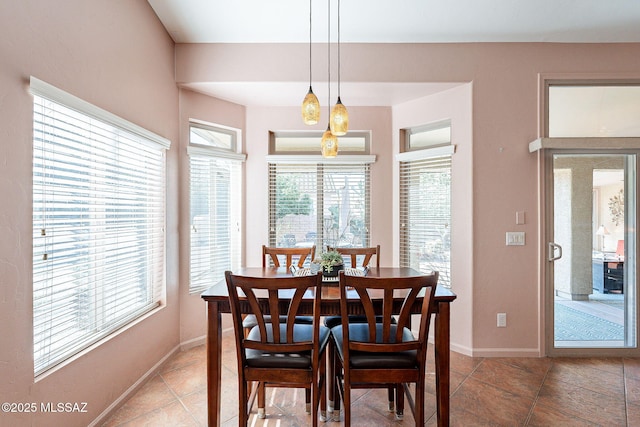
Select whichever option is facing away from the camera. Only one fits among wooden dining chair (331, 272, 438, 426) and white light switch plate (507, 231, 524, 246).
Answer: the wooden dining chair

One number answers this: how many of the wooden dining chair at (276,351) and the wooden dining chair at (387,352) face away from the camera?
2

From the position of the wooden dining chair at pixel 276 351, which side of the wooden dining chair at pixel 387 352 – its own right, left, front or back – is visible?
left

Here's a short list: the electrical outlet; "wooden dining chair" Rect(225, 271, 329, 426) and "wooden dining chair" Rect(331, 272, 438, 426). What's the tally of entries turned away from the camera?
2

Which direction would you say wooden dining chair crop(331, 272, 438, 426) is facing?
away from the camera

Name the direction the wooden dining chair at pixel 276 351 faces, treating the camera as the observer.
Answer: facing away from the viewer

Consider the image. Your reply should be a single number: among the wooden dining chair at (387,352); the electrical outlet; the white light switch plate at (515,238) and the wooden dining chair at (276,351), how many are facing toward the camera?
2

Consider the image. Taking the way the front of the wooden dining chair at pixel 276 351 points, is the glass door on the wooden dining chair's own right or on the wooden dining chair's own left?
on the wooden dining chair's own right

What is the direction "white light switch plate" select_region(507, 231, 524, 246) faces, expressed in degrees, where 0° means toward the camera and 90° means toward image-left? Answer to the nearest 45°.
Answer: approximately 0°

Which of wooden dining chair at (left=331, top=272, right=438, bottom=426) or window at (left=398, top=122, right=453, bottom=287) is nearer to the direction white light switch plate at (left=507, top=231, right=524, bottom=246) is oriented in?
the wooden dining chair

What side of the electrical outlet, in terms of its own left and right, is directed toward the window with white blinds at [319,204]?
right

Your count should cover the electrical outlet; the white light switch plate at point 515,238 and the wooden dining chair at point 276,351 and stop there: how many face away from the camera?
1

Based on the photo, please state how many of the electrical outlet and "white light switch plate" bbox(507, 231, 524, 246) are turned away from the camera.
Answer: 0
